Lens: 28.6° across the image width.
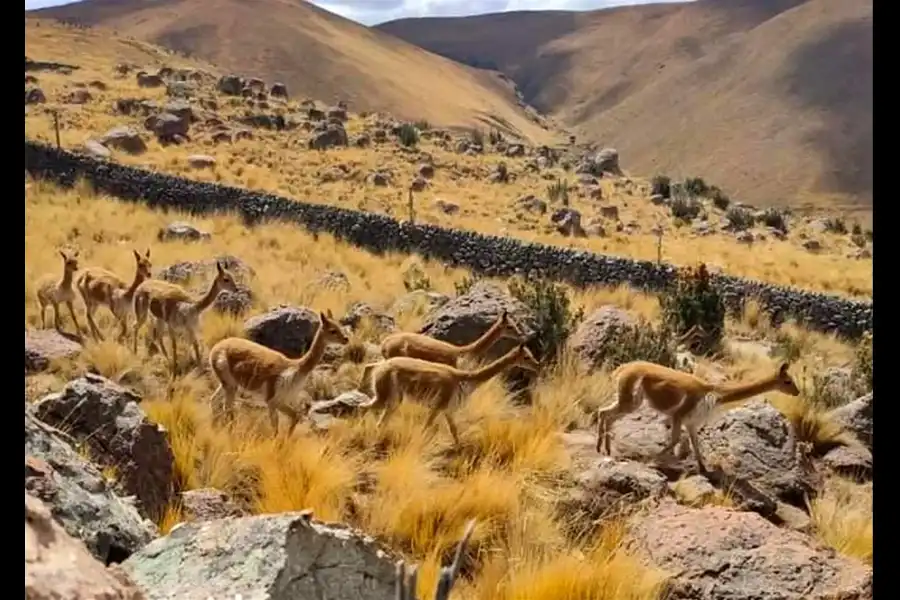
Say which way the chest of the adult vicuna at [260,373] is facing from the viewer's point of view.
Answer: to the viewer's right

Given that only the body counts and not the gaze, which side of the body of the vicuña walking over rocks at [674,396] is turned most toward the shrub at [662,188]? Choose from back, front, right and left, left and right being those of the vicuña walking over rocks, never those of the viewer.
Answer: left

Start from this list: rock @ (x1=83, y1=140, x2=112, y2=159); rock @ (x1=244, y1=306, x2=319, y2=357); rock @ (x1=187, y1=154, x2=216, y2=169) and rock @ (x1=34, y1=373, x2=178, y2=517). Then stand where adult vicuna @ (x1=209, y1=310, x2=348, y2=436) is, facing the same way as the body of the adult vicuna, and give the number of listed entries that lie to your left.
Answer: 3

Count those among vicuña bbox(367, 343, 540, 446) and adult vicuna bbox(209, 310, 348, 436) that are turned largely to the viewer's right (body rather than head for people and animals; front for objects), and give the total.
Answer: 2

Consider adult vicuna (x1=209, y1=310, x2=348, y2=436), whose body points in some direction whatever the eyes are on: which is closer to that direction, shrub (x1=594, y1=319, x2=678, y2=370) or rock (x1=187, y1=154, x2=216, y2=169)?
the shrub

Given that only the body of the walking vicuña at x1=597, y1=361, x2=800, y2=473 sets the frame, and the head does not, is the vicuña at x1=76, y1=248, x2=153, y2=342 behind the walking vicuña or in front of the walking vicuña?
behind

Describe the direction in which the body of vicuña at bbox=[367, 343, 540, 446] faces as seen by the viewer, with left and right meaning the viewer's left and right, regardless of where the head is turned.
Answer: facing to the right of the viewer

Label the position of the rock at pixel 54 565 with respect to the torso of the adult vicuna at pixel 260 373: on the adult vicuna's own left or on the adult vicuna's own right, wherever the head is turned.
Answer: on the adult vicuna's own right

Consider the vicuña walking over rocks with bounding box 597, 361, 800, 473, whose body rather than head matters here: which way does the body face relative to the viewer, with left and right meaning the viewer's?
facing to the right of the viewer

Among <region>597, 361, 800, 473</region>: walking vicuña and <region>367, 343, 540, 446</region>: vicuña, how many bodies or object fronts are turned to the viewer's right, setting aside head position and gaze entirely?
2

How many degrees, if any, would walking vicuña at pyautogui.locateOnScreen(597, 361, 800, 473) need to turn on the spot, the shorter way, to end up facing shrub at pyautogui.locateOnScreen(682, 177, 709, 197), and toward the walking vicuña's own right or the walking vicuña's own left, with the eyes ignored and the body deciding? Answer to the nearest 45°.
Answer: approximately 90° to the walking vicuña's own left
